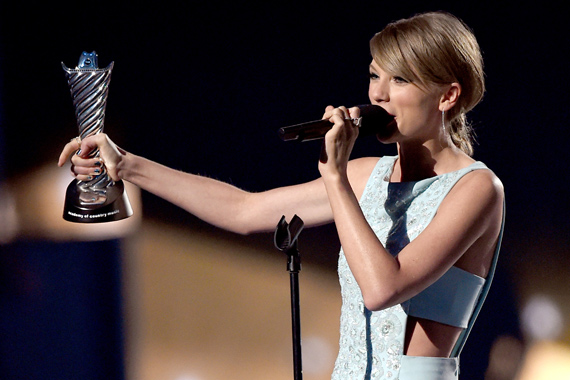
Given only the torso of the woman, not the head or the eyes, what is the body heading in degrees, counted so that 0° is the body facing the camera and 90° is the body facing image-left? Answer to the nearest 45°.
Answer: approximately 45°
